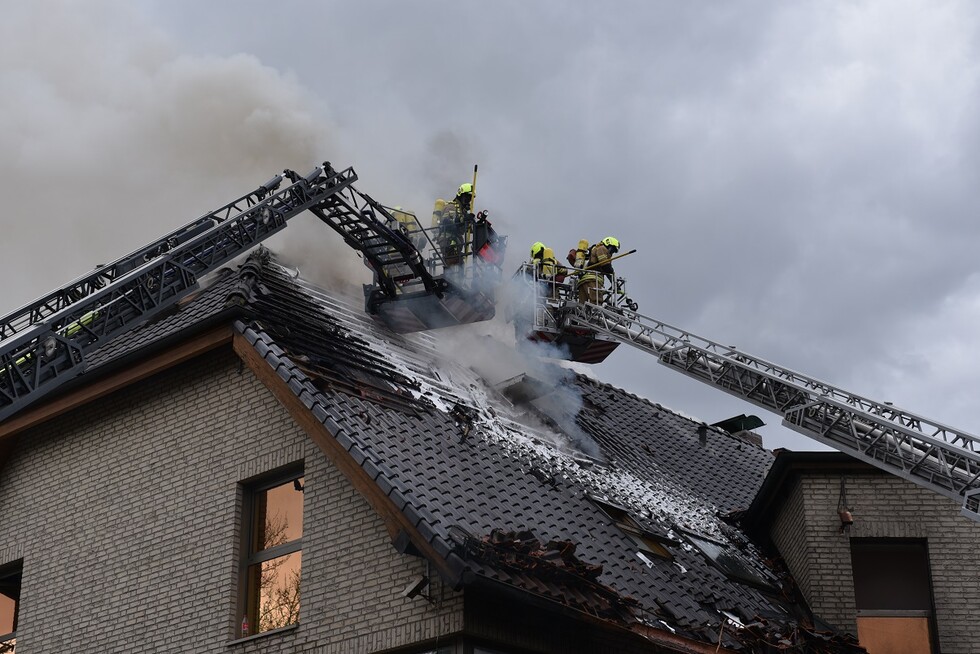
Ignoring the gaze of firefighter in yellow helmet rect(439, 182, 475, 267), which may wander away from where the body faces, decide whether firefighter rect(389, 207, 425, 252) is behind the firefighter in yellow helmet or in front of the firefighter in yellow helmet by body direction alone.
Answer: behind

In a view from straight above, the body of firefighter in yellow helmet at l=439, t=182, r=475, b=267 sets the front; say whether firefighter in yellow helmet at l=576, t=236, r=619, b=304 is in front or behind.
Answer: in front
